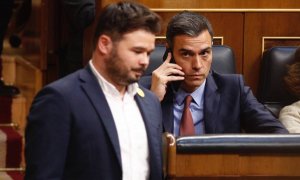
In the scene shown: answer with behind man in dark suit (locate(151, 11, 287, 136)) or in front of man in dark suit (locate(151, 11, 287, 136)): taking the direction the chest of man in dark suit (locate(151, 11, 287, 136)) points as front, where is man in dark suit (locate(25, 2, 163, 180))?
in front

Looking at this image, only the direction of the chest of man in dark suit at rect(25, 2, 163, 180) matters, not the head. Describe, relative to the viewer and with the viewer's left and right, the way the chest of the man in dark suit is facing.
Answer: facing the viewer and to the right of the viewer

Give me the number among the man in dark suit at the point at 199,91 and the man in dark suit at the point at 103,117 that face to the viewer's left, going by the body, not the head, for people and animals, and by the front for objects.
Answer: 0

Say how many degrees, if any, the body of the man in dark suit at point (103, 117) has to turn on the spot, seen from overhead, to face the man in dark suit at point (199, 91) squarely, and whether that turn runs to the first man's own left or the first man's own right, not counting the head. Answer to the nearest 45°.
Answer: approximately 90° to the first man's own left
